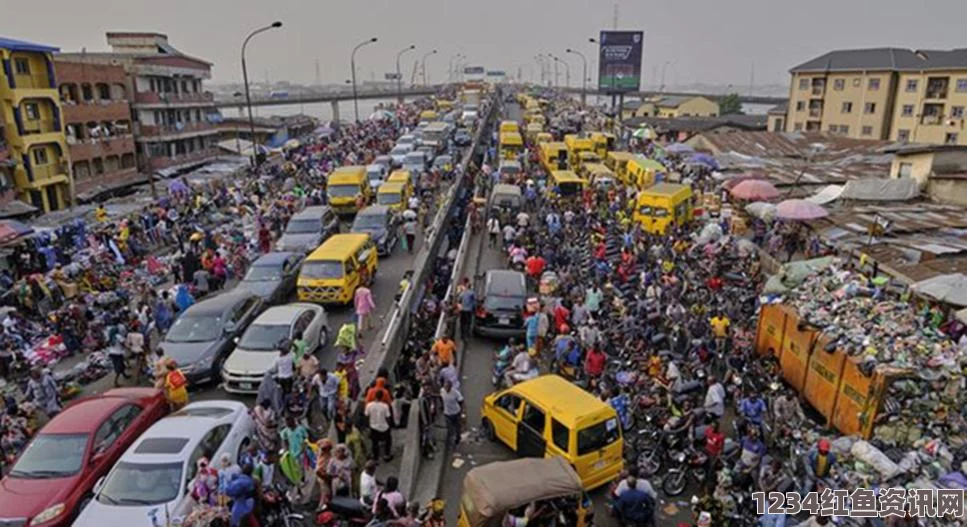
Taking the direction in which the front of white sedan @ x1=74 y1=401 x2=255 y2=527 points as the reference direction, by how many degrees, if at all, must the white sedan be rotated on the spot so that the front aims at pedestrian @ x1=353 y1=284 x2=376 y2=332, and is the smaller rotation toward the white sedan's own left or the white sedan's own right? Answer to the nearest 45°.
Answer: approximately 180°

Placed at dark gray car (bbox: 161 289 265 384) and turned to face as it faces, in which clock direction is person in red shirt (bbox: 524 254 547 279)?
The person in red shirt is roughly at 7 o'clock from the dark gray car.

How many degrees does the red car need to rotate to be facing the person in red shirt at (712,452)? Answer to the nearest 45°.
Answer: approximately 90° to its left

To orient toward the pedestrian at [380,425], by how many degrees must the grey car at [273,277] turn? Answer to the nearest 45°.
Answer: approximately 45° to its left

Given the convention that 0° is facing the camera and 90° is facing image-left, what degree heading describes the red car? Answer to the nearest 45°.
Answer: approximately 45°

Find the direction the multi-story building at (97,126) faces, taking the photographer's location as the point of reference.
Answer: facing the viewer and to the right of the viewer

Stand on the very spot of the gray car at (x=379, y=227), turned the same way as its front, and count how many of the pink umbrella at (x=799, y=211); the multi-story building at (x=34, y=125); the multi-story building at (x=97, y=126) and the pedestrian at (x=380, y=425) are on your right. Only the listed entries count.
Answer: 2

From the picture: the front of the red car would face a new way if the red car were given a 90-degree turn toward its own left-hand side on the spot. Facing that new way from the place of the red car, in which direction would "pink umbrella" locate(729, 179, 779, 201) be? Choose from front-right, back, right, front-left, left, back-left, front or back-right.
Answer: front-left

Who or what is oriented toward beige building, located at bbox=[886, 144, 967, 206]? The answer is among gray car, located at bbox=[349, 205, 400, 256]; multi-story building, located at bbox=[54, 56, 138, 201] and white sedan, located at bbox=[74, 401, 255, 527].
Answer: the multi-story building

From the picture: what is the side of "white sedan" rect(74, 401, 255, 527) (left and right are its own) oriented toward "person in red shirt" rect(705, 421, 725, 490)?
left

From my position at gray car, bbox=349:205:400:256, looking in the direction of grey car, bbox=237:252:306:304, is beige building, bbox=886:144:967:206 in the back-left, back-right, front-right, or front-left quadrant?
back-left

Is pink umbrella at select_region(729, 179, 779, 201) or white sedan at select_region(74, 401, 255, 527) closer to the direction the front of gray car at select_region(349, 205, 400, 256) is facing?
the white sedan

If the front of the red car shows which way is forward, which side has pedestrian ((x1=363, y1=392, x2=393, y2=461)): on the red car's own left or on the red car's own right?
on the red car's own left

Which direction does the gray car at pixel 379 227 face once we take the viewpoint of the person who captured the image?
facing the viewer and to the left of the viewer

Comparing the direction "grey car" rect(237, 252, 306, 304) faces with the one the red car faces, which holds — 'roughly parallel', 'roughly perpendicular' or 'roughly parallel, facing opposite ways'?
roughly parallel
